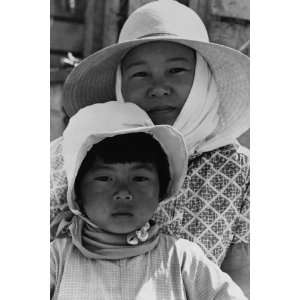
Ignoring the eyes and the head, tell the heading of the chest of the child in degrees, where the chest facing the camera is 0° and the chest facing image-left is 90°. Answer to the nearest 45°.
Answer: approximately 0°
